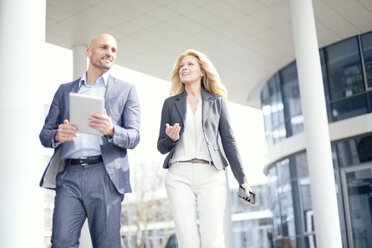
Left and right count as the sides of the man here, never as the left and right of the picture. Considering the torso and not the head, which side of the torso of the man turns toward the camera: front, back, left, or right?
front

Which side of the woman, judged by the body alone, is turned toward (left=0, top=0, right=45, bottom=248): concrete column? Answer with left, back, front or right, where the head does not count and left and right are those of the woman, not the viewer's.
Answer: right

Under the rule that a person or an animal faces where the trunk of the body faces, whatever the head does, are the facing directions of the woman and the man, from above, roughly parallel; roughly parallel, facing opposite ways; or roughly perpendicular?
roughly parallel

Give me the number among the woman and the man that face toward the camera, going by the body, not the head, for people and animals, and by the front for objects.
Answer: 2

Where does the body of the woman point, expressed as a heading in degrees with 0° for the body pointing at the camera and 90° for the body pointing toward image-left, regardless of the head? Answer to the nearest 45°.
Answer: approximately 0°

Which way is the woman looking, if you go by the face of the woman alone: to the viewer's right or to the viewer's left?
to the viewer's left

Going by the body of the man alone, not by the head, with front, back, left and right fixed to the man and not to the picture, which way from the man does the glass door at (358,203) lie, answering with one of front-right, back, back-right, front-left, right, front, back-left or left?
back-left

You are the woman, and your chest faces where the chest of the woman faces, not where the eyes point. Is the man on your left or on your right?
on your right

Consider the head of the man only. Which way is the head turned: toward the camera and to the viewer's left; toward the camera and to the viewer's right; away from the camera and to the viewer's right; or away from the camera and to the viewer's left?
toward the camera and to the viewer's right
